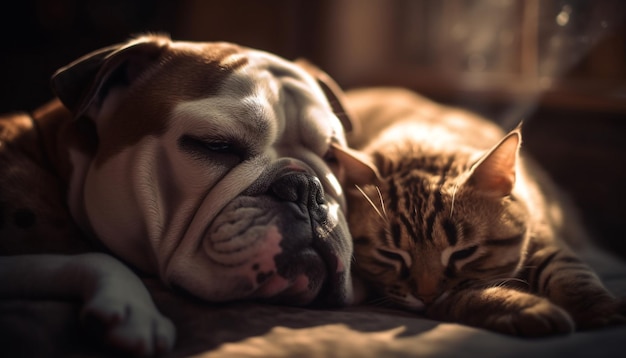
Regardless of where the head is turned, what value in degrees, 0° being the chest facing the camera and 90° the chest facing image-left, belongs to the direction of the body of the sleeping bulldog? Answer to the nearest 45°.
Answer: approximately 315°

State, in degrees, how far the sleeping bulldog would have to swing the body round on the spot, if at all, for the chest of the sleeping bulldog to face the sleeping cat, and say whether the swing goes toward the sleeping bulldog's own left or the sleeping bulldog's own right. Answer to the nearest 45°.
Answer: approximately 45° to the sleeping bulldog's own left

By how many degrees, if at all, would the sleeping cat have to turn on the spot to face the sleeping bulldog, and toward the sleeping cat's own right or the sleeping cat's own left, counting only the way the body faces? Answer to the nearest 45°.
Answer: approximately 45° to the sleeping cat's own right

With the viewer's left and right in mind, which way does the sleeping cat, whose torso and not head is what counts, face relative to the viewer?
facing the viewer

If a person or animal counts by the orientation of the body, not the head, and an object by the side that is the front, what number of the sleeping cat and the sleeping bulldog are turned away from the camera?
0

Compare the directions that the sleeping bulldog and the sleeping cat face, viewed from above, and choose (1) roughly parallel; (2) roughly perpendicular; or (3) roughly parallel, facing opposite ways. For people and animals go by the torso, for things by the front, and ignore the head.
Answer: roughly perpendicular
